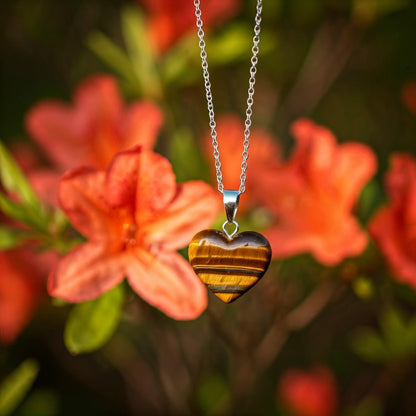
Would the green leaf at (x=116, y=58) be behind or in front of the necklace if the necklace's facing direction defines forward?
behind

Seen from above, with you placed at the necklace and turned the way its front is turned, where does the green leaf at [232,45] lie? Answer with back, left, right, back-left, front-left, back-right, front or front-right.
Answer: back

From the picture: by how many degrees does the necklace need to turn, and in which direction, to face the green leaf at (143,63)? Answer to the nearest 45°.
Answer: approximately 180°

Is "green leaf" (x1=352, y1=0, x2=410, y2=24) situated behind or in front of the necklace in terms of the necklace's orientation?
behind

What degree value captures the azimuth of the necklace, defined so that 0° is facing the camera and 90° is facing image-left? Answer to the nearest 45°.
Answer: approximately 0°
